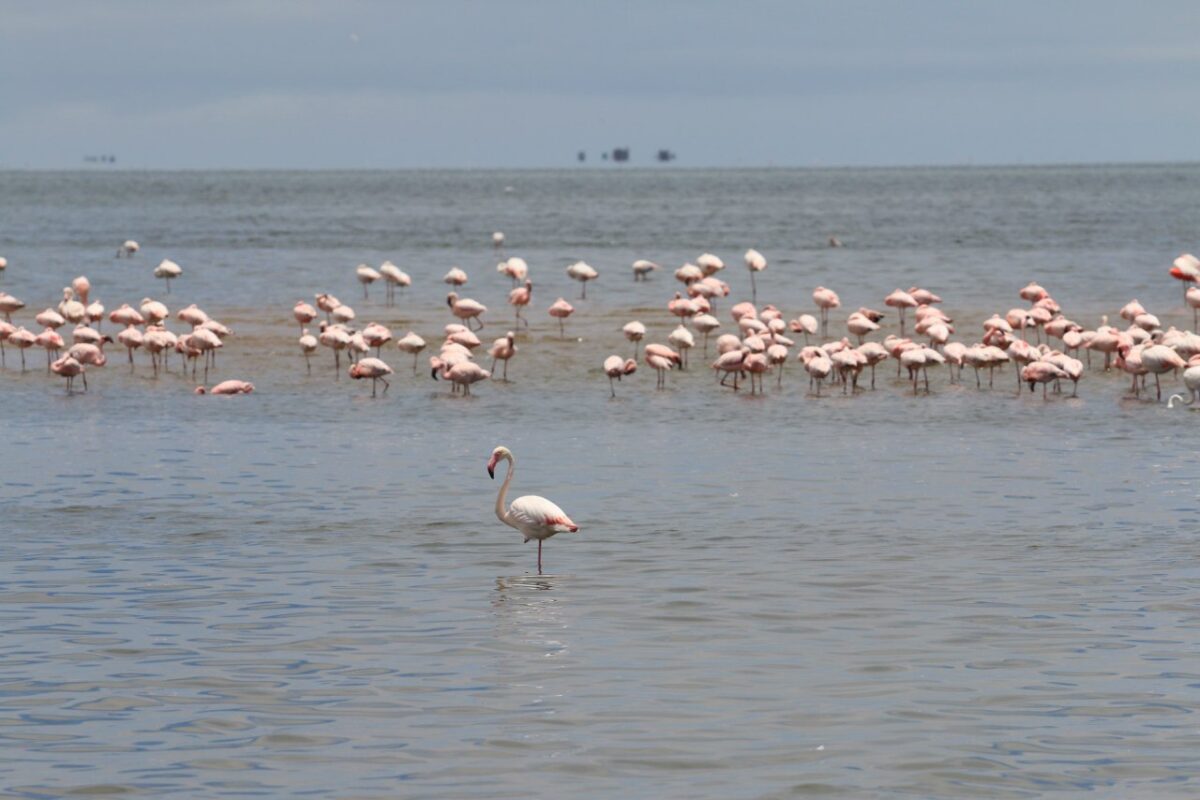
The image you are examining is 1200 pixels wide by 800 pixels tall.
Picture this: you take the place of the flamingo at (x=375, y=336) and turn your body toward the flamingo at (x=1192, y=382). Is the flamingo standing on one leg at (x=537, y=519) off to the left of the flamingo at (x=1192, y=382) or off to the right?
right

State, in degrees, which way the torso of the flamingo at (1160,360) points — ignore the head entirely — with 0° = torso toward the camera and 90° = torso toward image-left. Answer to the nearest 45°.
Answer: approximately 90°

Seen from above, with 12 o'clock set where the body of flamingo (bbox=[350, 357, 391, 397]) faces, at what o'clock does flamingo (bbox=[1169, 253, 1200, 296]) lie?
flamingo (bbox=[1169, 253, 1200, 296]) is roughly at 5 o'clock from flamingo (bbox=[350, 357, 391, 397]).

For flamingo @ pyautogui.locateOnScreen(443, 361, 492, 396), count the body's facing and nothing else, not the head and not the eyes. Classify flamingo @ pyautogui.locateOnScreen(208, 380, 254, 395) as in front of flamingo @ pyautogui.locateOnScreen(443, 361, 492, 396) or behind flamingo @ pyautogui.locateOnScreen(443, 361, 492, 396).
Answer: in front

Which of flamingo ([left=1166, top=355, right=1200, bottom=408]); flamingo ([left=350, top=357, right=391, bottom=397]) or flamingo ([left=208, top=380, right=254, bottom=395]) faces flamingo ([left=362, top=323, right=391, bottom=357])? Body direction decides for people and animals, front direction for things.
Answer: flamingo ([left=1166, top=355, right=1200, bottom=408])

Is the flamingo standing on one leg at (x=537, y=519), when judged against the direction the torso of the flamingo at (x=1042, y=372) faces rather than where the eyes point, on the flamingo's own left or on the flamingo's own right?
on the flamingo's own left

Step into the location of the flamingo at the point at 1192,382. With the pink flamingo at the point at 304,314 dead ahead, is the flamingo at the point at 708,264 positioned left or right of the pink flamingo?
right

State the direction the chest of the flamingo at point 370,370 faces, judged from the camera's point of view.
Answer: to the viewer's left

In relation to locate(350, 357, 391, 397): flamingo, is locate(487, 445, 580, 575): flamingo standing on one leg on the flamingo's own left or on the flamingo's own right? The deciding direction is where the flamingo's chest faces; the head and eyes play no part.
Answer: on the flamingo's own left

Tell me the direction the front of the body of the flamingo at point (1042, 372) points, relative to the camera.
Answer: to the viewer's left

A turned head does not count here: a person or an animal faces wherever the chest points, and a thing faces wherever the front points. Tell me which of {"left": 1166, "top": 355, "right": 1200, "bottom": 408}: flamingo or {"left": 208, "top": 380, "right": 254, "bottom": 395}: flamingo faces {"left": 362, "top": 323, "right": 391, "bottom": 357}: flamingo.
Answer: {"left": 1166, "top": 355, "right": 1200, "bottom": 408}: flamingo

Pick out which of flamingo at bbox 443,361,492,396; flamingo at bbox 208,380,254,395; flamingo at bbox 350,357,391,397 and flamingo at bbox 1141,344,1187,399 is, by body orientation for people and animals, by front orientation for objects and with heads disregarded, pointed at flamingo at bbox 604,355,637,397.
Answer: flamingo at bbox 1141,344,1187,399

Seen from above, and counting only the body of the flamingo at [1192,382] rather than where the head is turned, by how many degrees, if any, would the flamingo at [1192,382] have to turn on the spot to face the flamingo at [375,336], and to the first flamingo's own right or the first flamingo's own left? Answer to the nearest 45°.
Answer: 0° — it already faces it

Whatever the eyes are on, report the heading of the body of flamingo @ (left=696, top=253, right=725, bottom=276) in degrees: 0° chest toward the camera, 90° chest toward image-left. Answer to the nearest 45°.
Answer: approximately 90°

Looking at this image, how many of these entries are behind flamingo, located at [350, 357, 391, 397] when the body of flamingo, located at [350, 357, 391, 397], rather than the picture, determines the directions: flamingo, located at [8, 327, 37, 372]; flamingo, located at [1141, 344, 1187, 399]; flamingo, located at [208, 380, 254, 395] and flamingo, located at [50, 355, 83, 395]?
1
